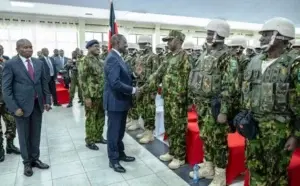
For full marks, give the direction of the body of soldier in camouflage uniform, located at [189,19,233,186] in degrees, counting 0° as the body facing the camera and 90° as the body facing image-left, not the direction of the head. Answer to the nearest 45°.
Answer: approximately 45°

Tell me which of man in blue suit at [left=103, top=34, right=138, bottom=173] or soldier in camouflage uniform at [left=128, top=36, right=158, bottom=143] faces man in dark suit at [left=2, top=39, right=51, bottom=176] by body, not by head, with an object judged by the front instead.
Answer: the soldier in camouflage uniform

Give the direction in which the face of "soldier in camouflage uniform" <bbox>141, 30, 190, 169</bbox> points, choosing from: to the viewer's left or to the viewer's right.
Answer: to the viewer's left

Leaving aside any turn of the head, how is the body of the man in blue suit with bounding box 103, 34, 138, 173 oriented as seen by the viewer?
to the viewer's right

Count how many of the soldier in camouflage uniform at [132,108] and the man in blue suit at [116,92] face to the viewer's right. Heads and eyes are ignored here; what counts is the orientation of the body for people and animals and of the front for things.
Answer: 1

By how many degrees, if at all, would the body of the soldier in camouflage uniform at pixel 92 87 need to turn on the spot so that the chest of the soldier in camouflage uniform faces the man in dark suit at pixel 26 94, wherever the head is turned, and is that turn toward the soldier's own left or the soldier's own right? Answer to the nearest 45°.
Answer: approximately 90° to the soldier's own right

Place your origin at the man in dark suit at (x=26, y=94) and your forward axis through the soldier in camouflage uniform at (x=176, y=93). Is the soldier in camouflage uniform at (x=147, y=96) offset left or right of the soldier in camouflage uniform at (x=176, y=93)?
left
